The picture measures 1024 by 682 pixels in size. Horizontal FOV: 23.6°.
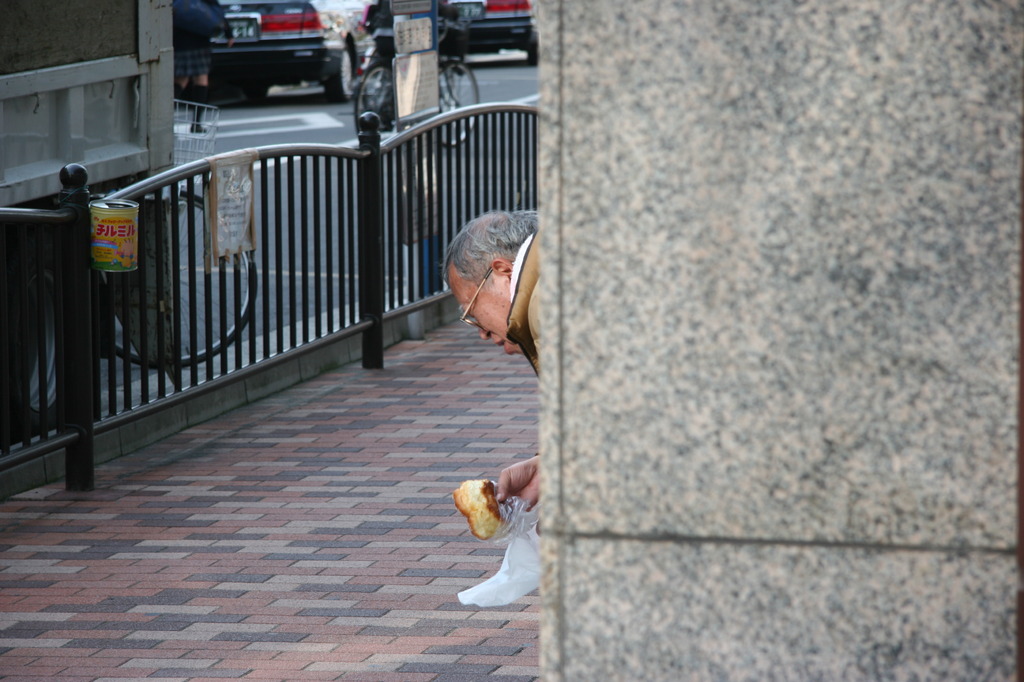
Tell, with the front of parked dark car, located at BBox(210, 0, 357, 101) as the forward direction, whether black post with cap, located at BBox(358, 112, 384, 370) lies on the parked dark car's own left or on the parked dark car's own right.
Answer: on the parked dark car's own right

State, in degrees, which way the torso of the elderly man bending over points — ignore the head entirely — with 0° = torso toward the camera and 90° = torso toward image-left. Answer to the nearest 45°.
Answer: approximately 90°

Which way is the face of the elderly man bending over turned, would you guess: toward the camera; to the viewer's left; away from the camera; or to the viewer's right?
to the viewer's left

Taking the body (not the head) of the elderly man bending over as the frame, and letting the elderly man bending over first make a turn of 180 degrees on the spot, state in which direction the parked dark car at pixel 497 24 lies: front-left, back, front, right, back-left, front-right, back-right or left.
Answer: left

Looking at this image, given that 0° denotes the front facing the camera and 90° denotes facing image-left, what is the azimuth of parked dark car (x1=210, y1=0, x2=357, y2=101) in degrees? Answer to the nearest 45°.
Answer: approximately 225°

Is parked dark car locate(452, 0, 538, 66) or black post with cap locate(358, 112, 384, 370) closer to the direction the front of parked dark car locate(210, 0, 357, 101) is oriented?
the parked dark car

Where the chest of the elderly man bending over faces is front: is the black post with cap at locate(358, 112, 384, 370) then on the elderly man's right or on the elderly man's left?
on the elderly man's right

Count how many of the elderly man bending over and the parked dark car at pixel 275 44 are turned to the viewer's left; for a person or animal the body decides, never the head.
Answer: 1

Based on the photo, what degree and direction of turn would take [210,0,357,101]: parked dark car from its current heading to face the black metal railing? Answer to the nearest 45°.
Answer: approximately 135° to its right
